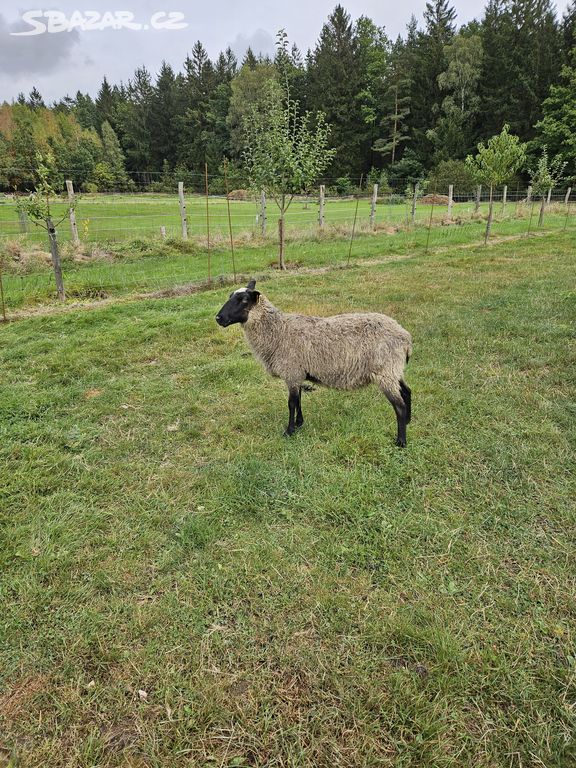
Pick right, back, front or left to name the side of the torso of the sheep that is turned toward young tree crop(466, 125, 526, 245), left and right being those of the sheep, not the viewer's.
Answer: right

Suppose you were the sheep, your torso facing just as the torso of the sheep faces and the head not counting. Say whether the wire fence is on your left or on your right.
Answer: on your right

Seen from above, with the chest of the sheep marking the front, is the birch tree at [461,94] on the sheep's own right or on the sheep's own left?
on the sheep's own right

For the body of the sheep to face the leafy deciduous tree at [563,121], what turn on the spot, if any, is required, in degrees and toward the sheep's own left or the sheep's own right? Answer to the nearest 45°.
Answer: approximately 135° to the sheep's own right

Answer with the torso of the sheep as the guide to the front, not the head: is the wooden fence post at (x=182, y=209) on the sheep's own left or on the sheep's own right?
on the sheep's own right

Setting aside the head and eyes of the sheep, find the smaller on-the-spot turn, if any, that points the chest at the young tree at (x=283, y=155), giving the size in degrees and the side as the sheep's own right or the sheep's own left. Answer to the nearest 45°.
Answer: approximately 90° to the sheep's own right

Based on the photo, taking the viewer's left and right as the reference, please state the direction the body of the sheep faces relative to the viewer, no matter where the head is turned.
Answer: facing to the left of the viewer

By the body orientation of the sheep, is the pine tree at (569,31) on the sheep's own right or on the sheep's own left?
on the sheep's own right

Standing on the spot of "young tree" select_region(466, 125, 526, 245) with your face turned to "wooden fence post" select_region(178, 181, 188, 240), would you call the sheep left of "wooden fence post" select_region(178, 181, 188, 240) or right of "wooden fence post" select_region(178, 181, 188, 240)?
left
